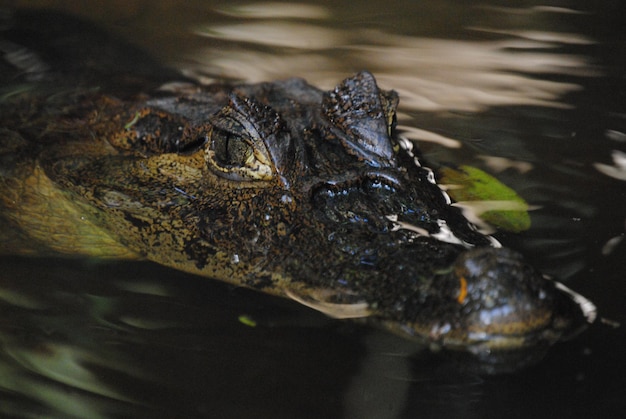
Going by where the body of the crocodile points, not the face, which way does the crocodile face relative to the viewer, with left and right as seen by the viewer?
facing the viewer and to the right of the viewer
